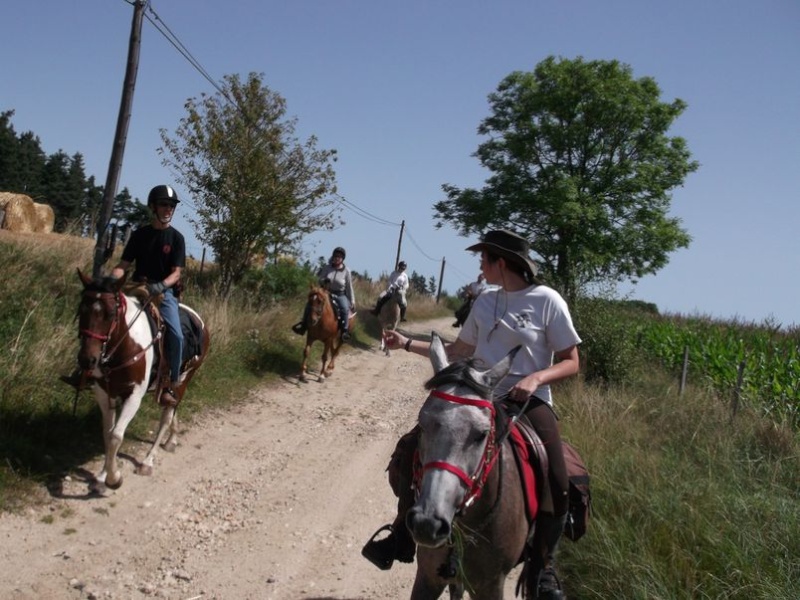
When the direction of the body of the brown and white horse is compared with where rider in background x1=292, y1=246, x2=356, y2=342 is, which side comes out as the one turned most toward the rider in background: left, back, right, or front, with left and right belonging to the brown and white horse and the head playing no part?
back

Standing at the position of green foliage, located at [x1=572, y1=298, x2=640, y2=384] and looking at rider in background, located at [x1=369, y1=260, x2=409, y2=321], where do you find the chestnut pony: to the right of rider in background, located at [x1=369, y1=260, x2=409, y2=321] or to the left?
left

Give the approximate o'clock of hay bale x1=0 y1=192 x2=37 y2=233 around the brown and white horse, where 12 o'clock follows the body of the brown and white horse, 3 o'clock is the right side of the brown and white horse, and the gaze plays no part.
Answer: The hay bale is roughly at 4 o'clock from the brown and white horse.

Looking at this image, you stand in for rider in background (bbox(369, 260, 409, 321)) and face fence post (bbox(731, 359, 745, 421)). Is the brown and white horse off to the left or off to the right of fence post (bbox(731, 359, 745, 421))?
right

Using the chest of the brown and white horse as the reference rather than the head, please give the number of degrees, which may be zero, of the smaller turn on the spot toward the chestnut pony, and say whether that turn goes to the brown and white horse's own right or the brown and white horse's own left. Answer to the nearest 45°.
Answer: approximately 180°

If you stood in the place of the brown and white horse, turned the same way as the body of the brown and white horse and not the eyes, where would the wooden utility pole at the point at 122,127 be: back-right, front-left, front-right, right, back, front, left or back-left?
back-right

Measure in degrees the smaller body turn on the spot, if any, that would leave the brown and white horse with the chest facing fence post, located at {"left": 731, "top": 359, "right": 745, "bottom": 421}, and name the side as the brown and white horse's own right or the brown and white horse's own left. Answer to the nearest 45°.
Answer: approximately 135° to the brown and white horse's own left

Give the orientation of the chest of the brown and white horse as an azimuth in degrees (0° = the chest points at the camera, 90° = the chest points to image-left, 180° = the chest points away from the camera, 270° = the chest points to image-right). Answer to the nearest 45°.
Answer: approximately 45°
